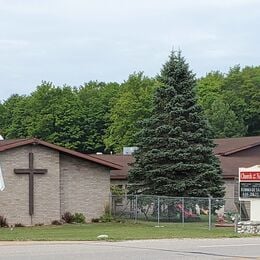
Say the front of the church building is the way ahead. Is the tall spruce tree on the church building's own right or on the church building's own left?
on the church building's own left

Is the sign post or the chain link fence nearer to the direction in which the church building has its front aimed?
the sign post

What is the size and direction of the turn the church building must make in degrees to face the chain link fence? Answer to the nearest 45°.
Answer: approximately 90° to its left

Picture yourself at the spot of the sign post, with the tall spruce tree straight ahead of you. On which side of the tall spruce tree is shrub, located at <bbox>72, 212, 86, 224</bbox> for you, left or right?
left

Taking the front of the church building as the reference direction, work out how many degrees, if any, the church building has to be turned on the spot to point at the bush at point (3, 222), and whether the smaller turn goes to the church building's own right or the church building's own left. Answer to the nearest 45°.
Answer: approximately 45° to the church building's own right

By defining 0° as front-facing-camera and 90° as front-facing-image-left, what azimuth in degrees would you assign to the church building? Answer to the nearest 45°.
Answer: approximately 0°
